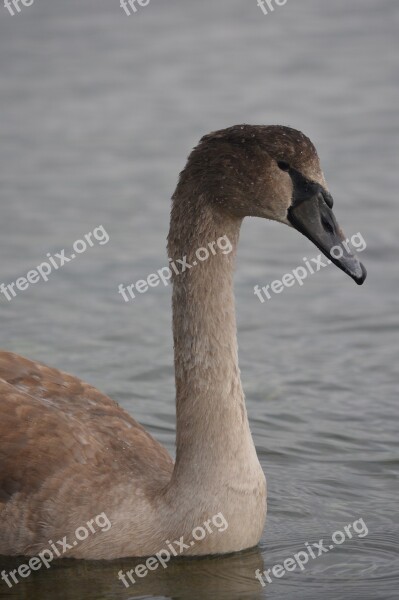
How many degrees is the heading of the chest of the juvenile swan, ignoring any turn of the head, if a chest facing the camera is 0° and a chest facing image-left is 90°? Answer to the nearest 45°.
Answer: approximately 270°
